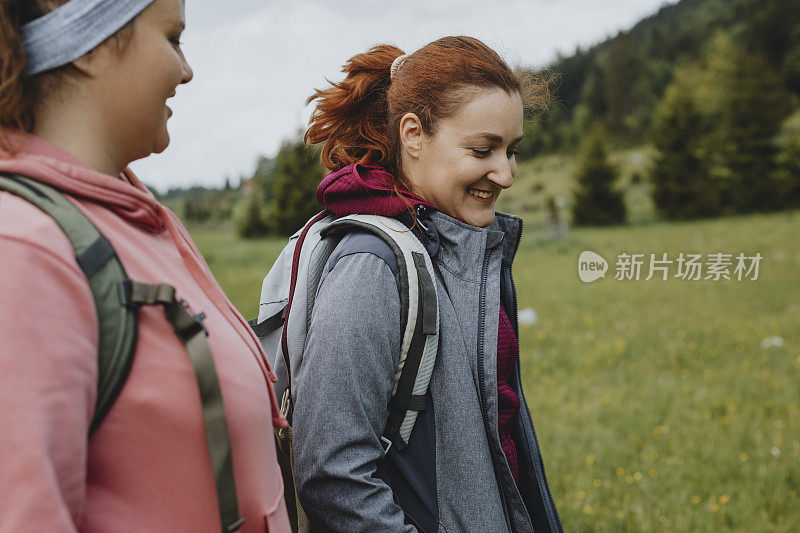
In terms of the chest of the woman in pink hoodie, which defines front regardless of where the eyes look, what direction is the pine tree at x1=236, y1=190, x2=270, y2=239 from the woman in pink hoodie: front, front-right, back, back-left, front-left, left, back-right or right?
left

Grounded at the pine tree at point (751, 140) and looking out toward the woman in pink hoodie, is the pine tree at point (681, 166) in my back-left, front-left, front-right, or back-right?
front-right

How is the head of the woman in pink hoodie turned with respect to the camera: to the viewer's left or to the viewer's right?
to the viewer's right

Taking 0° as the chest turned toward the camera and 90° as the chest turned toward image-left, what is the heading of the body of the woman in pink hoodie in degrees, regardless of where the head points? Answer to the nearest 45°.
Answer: approximately 270°

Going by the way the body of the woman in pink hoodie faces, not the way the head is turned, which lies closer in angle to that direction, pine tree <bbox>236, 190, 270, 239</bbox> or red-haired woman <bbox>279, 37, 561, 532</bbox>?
the red-haired woman

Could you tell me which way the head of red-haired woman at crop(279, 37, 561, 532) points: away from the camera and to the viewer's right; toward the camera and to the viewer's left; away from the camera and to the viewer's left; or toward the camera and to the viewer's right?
toward the camera and to the viewer's right

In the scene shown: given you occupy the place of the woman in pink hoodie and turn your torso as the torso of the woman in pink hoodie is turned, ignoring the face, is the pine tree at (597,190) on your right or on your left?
on your left

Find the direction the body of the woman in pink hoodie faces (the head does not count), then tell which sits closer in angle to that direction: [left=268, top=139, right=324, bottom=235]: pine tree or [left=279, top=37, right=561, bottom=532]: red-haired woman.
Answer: the red-haired woman

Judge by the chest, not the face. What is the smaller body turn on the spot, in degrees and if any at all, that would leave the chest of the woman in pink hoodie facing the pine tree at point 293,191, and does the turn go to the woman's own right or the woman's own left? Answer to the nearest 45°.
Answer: approximately 90° to the woman's own left

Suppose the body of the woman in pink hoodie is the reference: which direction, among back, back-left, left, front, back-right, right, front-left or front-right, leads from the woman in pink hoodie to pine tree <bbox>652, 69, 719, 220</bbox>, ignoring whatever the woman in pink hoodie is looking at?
front-left

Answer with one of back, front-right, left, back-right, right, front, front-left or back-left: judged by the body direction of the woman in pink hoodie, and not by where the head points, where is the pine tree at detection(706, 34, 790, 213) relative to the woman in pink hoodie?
front-left
